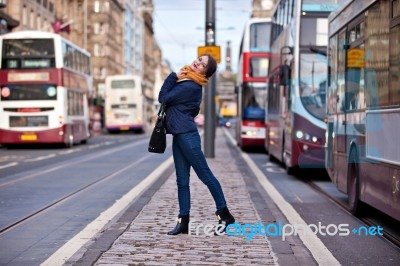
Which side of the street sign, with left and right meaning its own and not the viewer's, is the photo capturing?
front

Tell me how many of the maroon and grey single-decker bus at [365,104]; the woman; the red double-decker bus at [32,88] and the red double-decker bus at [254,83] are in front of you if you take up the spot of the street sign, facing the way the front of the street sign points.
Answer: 2

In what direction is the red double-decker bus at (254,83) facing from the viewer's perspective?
toward the camera

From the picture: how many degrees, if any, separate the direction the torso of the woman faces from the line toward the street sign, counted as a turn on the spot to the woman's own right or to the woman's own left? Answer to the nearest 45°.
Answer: approximately 90° to the woman's own right

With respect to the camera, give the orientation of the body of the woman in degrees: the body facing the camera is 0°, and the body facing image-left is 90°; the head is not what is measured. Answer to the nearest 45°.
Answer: approximately 90°

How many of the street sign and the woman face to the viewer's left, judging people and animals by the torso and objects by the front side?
1

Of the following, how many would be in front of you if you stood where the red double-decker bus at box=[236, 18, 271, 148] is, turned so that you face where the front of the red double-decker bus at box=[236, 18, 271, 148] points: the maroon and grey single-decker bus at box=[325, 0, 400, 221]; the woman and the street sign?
3

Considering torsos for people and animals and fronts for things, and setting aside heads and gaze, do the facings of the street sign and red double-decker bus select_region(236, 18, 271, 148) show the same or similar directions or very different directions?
same or similar directions

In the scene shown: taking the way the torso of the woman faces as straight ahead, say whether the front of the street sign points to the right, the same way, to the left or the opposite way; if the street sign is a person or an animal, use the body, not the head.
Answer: to the left

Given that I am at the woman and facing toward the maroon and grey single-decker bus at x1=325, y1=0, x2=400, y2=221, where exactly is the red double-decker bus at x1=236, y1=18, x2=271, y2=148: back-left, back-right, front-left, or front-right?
front-left

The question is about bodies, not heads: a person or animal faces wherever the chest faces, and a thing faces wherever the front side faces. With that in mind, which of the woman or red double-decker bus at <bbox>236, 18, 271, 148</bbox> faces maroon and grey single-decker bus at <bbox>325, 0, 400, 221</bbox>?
red double-decker bus at <bbox>236, 18, 271, 148</bbox>

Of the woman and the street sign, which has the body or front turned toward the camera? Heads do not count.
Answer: the street sign

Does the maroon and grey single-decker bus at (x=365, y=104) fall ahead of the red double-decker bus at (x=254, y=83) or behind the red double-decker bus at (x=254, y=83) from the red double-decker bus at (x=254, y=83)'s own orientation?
ahead

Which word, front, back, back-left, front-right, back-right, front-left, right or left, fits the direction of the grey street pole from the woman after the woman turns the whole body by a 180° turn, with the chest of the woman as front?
left

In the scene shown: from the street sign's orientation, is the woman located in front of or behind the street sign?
in front
